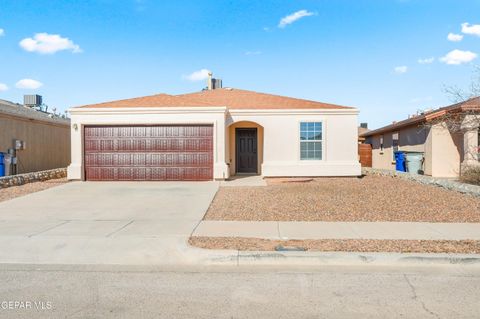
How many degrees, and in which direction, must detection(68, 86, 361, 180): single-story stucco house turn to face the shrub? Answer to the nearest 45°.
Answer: approximately 90° to its left

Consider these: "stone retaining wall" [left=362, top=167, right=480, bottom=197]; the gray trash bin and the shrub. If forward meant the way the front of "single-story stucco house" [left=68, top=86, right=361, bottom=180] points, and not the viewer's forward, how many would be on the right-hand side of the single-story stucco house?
0

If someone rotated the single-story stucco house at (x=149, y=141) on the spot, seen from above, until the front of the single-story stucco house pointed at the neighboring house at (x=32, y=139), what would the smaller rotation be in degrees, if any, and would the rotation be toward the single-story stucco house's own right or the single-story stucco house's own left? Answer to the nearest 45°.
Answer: approximately 135° to the single-story stucco house's own right

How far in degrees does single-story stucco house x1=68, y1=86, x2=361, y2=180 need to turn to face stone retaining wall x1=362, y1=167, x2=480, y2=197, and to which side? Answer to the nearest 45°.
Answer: approximately 90° to its left

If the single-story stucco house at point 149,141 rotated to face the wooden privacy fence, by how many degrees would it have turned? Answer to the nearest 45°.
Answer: approximately 135° to its left

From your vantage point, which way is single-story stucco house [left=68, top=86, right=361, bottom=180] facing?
toward the camera

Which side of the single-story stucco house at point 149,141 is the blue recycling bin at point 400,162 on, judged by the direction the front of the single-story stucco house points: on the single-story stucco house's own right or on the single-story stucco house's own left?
on the single-story stucco house's own left

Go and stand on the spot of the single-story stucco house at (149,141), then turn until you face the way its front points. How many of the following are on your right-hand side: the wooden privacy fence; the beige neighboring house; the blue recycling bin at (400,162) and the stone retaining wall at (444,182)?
0

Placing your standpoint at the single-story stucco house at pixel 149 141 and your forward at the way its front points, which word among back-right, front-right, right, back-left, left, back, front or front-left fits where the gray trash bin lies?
left

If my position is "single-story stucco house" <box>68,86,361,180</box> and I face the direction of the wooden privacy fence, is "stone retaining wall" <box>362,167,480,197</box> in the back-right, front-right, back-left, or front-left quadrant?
front-right

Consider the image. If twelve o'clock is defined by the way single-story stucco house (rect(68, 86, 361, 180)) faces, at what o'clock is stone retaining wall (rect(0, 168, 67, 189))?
The stone retaining wall is roughly at 3 o'clock from the single-story stucco house.

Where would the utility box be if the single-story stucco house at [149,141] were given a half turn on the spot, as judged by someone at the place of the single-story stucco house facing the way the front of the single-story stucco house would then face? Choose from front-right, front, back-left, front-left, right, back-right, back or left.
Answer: left

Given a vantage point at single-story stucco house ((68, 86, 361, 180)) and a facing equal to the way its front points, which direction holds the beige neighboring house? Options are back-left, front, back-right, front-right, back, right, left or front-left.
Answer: left
